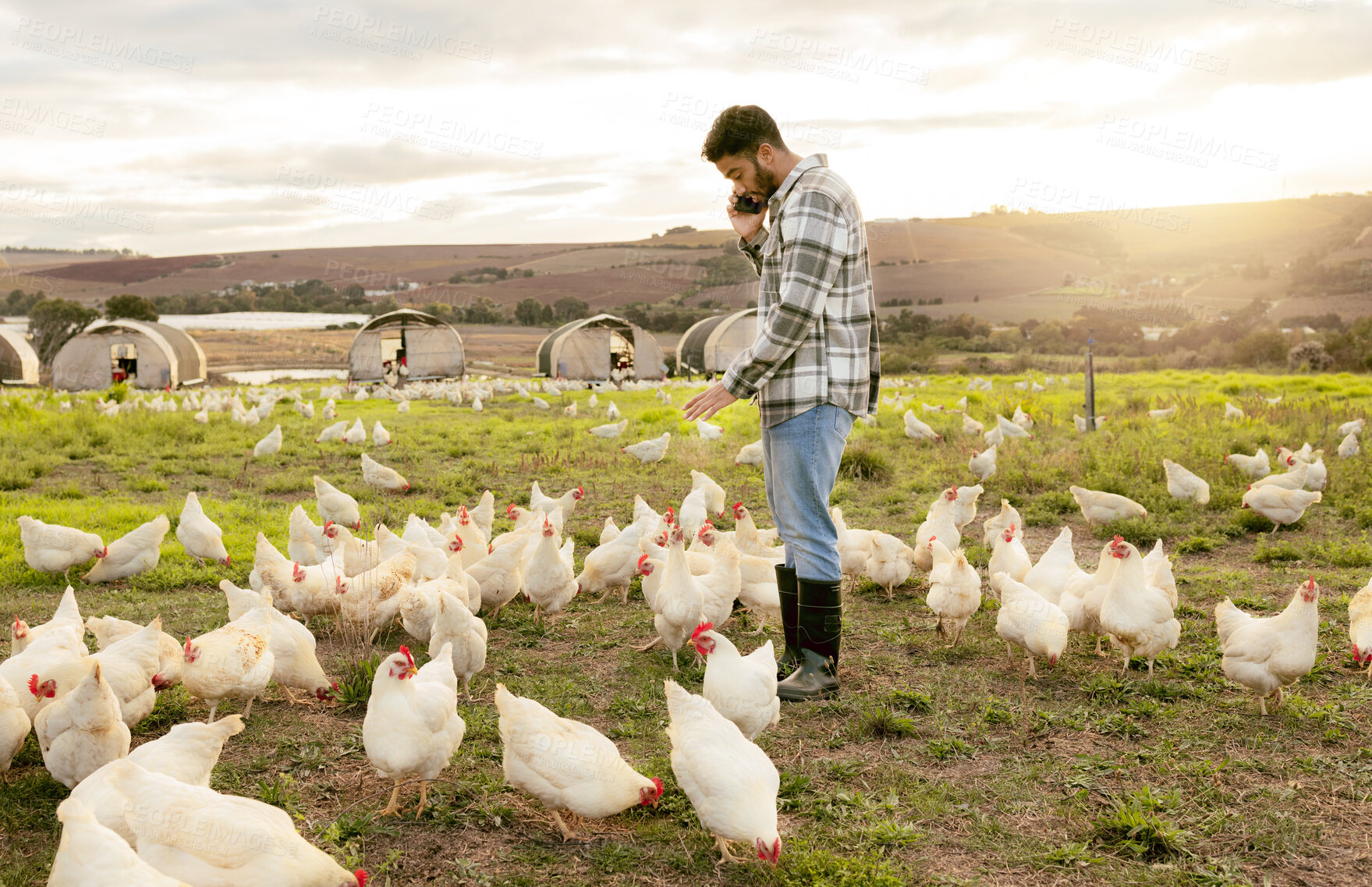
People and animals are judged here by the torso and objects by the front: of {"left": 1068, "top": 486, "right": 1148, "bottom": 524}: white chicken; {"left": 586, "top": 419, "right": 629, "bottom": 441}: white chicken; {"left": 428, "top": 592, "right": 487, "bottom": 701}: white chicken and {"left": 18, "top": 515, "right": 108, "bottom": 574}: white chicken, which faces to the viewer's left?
{"left": 586, "top": 419, "right": 629, "bottom": 441}: white chicken

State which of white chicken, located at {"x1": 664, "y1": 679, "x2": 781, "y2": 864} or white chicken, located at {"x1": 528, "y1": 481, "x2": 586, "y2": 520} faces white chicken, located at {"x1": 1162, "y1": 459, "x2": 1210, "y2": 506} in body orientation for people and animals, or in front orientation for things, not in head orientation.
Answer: white chicken, located at {"x1": 528, "y1": 481, "x2": 586, "y2": 520}

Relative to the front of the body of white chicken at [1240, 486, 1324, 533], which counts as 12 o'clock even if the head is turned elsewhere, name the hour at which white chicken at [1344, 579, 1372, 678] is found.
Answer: white chicken at [1344, 579, 1372, 678] is roughly at 9 o'clock from white chicken at [1240, 486, 1324, 533].

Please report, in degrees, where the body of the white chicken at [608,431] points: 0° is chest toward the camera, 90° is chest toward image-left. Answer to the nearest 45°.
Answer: approximately 90°

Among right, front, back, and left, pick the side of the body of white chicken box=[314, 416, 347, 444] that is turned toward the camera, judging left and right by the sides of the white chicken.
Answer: left

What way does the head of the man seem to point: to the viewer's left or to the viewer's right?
to the viewer's left

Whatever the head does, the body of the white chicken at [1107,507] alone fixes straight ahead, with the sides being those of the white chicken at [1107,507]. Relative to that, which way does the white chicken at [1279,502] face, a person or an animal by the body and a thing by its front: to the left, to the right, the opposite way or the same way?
the opposite way

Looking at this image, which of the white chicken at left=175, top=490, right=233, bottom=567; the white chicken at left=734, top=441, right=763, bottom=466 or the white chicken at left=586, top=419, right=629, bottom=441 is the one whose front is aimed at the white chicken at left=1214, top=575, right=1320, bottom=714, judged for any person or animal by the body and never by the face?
the white chicken at left=175, top=490, right=233, bottom=567
